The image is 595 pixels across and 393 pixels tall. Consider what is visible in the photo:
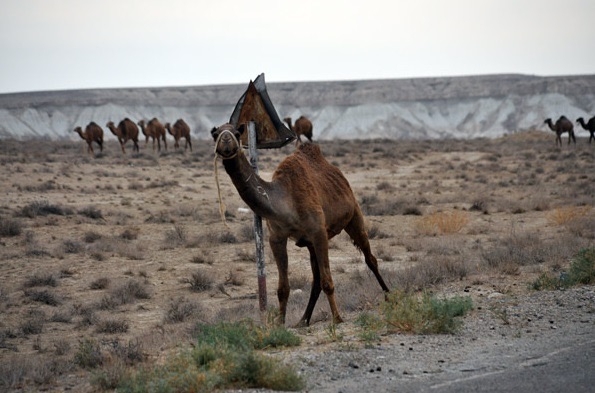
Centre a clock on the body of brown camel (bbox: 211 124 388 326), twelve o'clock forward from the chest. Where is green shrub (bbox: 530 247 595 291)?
The green shrub is roughly at 7 o'clock from the brown camel.

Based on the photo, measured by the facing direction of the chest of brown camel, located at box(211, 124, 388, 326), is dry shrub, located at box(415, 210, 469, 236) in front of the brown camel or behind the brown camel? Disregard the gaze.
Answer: behind

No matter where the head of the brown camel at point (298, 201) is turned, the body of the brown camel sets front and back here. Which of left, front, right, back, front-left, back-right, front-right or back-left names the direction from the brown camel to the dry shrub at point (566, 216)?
back

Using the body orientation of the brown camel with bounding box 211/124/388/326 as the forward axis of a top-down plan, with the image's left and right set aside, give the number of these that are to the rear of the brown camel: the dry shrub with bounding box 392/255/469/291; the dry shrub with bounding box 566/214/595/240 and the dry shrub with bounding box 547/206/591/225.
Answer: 3

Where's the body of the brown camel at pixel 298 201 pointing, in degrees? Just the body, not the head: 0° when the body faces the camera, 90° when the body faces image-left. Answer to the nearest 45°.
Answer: approximately 45°

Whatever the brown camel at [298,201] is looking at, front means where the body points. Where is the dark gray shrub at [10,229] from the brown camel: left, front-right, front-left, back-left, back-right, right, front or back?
right

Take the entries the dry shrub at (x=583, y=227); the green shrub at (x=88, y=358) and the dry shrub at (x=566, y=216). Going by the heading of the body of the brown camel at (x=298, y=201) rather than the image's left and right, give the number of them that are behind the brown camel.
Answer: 2

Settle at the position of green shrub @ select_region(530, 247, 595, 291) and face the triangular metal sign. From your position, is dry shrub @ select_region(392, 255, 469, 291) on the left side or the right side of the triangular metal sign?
right

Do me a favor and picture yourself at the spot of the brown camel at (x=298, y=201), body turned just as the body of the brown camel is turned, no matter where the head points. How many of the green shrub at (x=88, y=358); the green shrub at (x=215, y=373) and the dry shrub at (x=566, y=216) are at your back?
1
